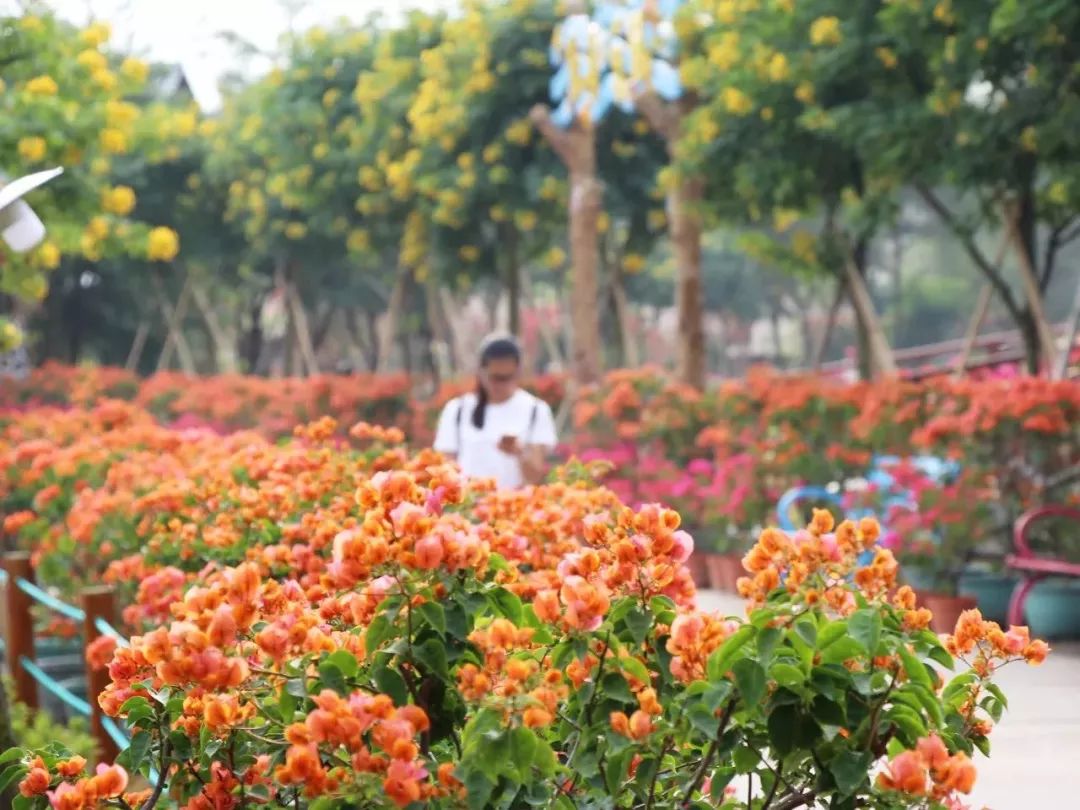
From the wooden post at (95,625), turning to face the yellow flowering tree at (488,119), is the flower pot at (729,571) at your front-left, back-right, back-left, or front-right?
front-right

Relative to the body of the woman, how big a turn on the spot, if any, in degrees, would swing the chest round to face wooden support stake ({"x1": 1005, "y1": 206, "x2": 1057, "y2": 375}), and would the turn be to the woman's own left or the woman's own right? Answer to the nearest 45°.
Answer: approximately 135° to the woman's own left

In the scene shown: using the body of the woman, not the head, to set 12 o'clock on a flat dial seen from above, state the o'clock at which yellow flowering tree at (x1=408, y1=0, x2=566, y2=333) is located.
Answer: The yellow flowering tree is roughly at 6 o'clock from the woman.

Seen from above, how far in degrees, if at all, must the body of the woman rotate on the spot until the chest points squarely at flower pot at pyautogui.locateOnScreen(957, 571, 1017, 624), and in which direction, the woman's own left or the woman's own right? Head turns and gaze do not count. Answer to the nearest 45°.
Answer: approximately 135° to the woman's own left

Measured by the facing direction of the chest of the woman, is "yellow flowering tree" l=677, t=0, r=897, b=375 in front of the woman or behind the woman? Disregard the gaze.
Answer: behind

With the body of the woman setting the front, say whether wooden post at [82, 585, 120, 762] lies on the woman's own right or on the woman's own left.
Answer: on the woman's own right

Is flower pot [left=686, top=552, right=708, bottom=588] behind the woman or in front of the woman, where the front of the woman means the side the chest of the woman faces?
behind

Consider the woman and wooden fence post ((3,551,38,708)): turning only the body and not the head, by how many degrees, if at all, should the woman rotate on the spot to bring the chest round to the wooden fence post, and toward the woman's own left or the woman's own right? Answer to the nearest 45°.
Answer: approximately 90° to the woman's own right

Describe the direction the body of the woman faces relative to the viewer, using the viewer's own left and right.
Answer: facing the viewer

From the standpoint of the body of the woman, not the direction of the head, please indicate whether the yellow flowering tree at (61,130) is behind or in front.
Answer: behind

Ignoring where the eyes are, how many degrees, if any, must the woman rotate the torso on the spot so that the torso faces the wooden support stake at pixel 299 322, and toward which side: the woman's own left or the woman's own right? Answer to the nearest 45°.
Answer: approximately 180°

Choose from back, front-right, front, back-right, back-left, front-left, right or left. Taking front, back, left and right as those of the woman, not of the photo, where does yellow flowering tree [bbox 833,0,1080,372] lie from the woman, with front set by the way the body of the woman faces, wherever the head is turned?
back-left

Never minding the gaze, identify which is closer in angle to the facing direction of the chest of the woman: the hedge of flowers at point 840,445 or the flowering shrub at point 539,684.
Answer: the flowering shrub
